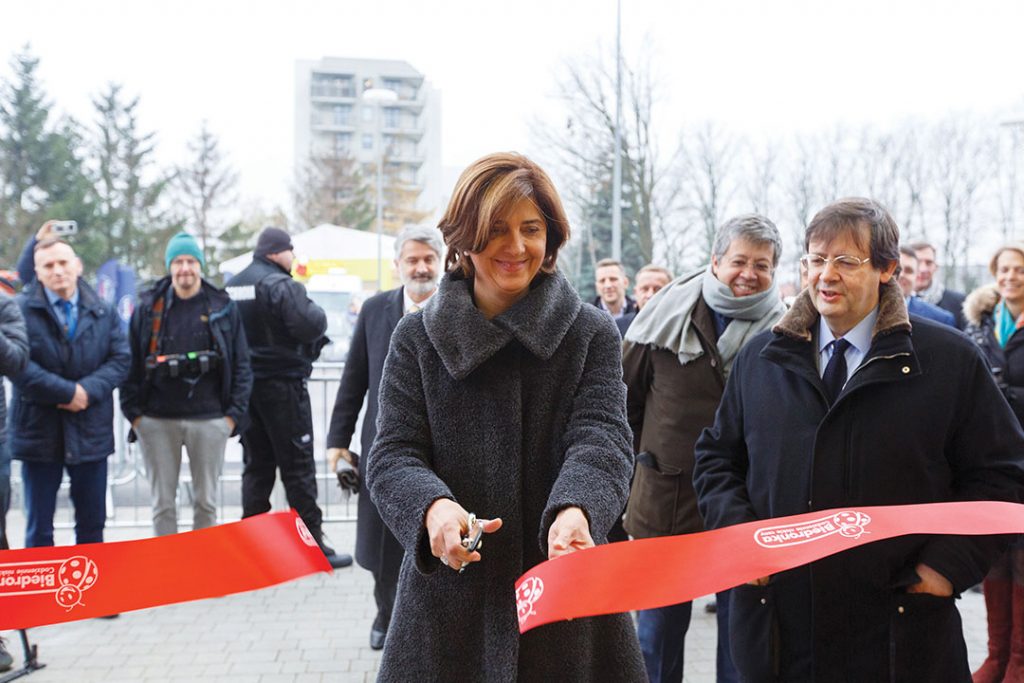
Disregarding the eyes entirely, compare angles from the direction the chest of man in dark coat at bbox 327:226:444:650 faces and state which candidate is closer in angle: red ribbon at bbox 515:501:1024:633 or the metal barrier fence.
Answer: the red ribbon

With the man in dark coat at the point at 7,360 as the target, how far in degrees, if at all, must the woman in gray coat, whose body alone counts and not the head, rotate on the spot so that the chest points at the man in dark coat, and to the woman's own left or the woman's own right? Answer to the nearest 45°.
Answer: approximately 135° to the woman's own right

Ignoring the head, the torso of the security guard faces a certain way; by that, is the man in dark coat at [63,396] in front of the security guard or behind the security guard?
behind

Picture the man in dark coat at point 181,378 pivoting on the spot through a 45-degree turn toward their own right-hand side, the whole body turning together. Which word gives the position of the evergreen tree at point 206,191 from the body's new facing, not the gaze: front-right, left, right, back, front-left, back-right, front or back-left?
back-right

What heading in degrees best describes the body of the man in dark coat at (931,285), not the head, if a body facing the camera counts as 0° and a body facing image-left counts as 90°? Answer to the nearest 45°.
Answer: approximately 0°

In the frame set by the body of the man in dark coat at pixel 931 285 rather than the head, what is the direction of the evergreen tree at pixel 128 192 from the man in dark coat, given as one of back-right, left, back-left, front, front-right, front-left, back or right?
back-right

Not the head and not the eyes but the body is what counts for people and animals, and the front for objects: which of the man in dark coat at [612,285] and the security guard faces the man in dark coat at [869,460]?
the man in dark coat at [612,285]

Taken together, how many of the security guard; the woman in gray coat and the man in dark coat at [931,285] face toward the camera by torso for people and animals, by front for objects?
2

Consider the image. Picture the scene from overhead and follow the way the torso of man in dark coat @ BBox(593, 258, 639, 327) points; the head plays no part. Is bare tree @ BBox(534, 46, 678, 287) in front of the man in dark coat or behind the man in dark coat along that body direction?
behind

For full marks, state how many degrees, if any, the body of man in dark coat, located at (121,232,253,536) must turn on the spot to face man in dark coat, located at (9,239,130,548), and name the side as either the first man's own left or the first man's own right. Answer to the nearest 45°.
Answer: approximately 45° to the first man's own right

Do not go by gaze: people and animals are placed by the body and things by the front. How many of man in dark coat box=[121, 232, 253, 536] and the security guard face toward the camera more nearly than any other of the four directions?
1
